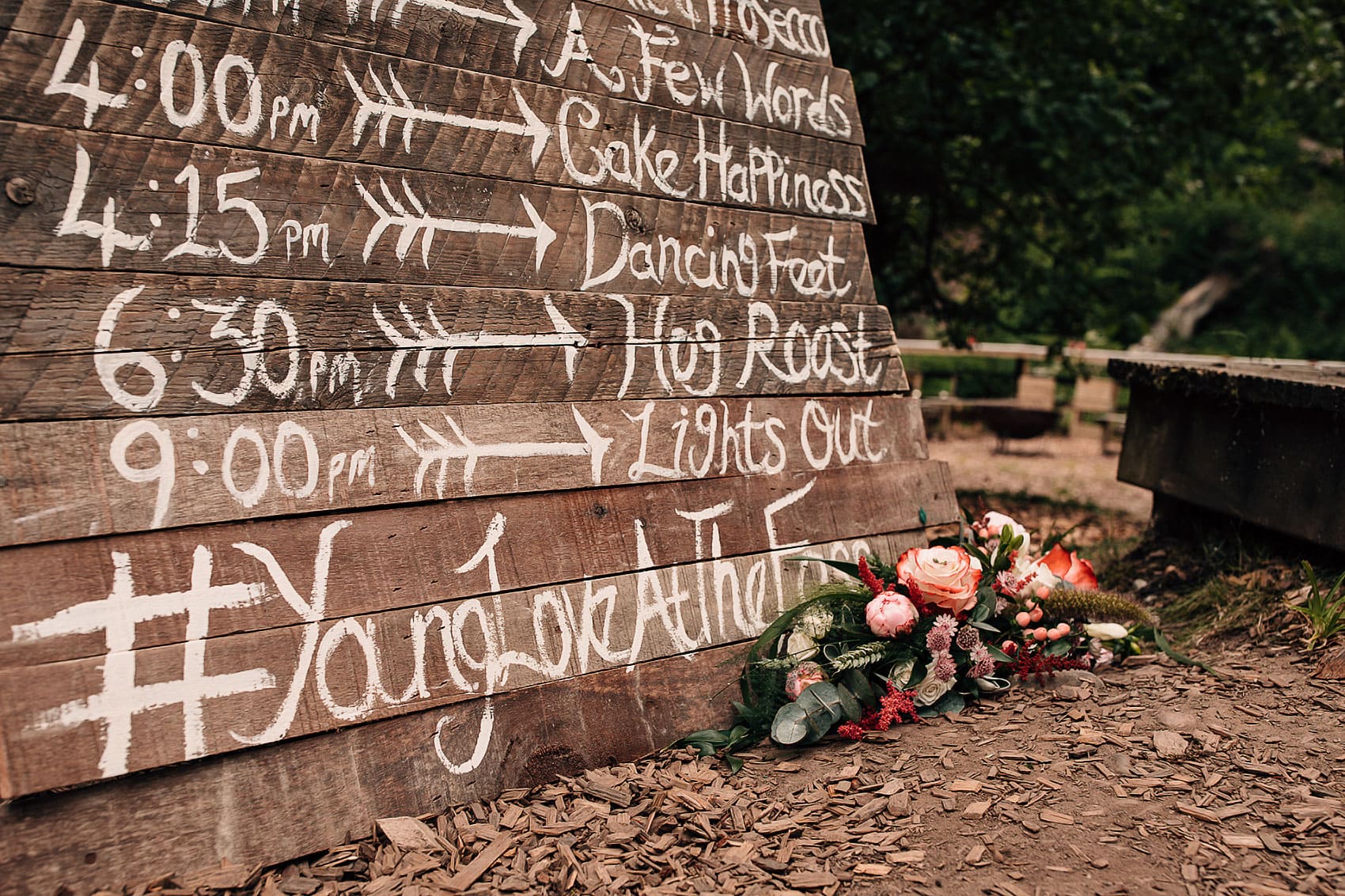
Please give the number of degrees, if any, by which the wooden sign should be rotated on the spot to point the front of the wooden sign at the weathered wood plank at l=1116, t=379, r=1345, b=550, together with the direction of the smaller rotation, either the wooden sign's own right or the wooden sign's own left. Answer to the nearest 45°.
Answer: approximately 45° to the wooden sign's own left

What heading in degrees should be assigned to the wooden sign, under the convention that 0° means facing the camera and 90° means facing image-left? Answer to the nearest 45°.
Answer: approximately 315°

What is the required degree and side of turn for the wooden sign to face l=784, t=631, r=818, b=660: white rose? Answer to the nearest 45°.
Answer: approximately 45° to its left

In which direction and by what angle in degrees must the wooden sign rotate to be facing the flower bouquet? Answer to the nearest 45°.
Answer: approximately 45° to its left
